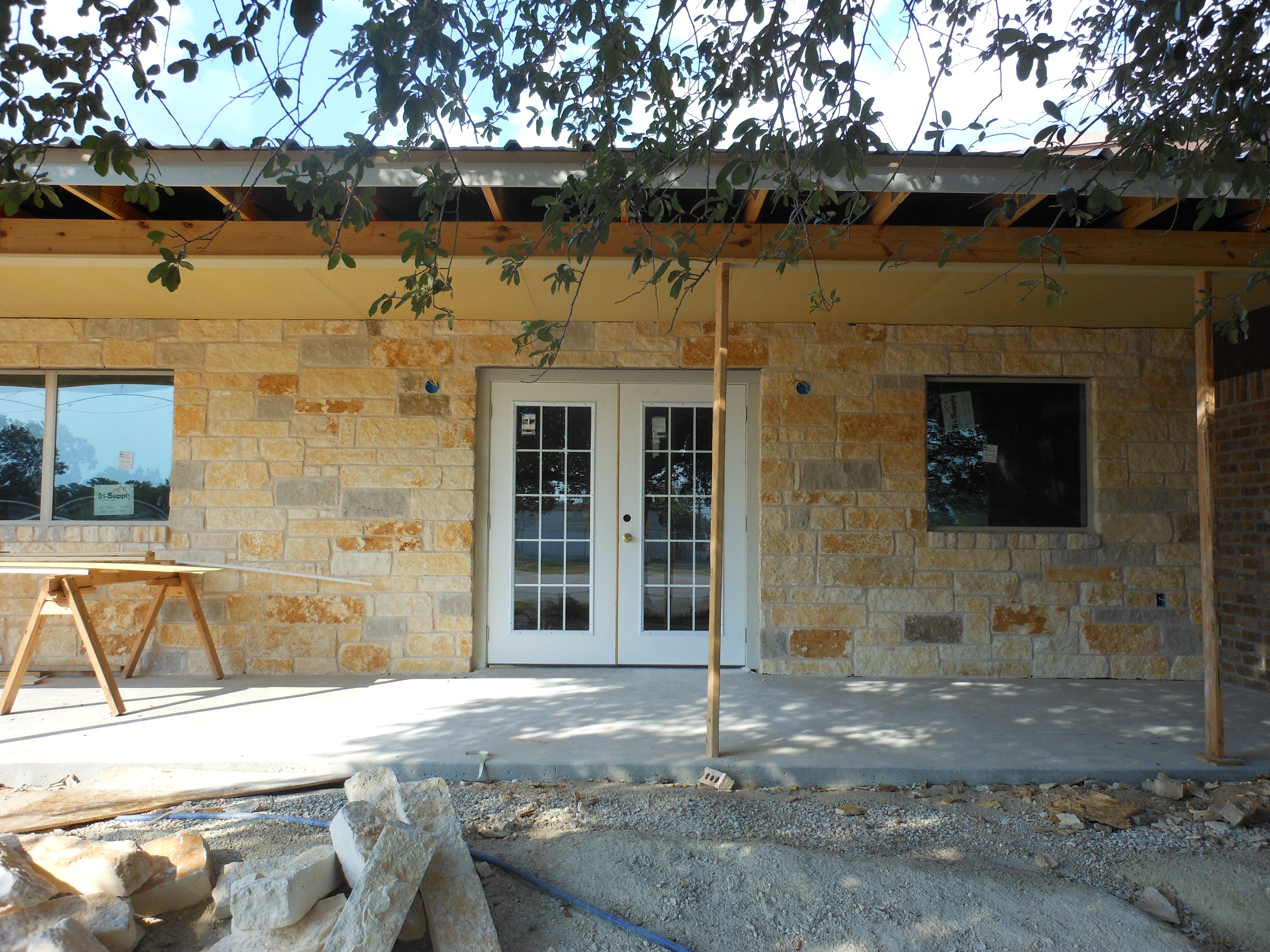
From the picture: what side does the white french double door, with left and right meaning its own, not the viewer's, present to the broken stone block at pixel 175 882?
front

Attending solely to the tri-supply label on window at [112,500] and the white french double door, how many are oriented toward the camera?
2

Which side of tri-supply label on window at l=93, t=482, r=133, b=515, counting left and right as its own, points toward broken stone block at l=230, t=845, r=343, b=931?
front

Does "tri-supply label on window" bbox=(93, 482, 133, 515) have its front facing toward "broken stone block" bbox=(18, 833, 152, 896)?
yes

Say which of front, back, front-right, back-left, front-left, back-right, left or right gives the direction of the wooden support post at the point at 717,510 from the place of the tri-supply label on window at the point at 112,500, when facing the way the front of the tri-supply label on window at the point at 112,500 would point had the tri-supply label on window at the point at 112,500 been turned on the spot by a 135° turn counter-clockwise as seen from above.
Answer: right

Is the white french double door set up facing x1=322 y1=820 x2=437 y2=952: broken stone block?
yes

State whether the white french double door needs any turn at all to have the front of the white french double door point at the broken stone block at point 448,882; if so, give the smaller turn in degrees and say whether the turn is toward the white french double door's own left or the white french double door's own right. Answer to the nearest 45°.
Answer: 0° — it already faces it

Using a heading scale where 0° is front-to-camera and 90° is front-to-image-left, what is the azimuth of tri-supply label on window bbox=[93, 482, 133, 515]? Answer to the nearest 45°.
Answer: approximately 0°

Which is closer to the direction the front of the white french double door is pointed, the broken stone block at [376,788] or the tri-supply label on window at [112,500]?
the broken stone block

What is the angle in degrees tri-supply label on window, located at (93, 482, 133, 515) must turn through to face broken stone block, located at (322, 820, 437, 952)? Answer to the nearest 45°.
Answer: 0° — it already faces it

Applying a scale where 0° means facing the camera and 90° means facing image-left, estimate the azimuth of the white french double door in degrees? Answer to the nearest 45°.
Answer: approximately 0°

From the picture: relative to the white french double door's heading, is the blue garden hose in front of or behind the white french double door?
in front
